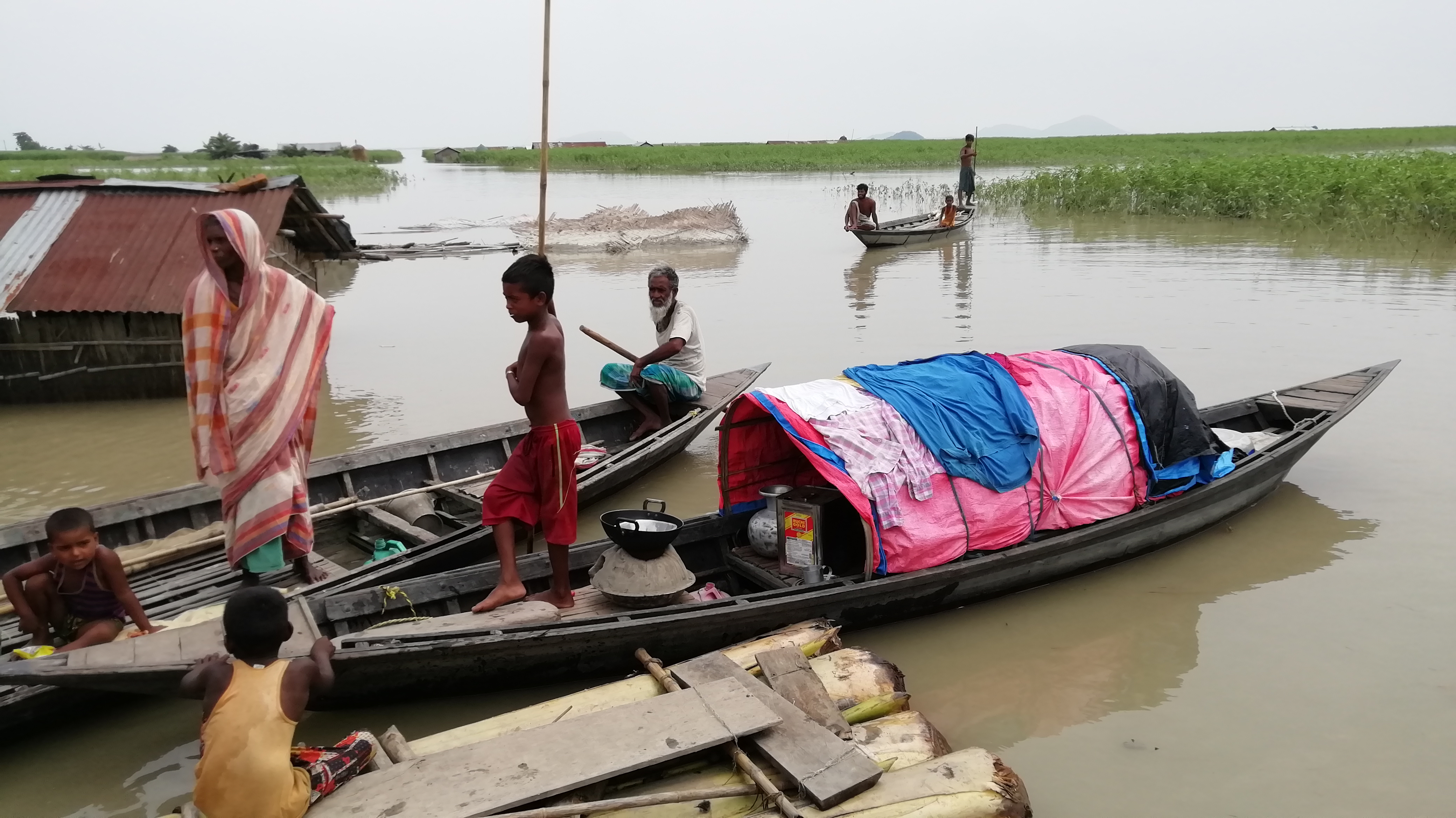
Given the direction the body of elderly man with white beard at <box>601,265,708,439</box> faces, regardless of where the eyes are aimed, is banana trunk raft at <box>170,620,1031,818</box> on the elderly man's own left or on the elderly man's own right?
on the elderly man's own left

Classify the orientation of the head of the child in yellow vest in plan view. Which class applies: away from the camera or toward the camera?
away from the camera

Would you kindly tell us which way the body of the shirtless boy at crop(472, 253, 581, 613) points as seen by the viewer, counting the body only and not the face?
to the viewer's left

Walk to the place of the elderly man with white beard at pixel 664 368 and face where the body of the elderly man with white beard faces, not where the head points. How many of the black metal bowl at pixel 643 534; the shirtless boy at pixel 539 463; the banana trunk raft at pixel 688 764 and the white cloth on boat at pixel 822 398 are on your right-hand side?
0

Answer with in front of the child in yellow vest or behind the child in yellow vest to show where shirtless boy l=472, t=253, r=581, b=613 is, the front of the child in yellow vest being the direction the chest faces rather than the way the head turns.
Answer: in front

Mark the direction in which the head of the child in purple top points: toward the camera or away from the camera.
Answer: toward the camera

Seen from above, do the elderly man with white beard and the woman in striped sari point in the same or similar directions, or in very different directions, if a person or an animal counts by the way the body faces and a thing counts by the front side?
same or similar directions

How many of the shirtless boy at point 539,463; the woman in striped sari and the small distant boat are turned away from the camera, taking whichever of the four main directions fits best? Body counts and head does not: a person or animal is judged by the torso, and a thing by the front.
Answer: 0

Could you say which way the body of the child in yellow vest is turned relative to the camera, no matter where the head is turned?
away from the camera

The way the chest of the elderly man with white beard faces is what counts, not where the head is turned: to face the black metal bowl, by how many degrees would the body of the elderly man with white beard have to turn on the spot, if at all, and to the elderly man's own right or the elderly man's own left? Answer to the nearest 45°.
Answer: approximately 45° to the elderly man's own left

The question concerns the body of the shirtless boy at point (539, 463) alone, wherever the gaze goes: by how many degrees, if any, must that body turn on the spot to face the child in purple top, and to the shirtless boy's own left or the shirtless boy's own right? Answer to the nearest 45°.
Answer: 0° — they already face them

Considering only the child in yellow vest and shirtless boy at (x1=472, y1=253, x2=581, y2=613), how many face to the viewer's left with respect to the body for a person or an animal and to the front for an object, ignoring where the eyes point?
1

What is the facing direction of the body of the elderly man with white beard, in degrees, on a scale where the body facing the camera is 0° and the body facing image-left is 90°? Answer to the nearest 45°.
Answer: approximately 45°

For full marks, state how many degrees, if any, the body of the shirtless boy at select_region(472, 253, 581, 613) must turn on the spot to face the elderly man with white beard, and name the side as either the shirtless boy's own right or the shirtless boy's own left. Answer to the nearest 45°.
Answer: approximately 90° to the shirtless boy's own right

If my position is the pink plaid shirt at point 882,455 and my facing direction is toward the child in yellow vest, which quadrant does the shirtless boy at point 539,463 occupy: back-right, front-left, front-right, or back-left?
front-right

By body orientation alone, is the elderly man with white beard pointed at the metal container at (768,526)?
no
